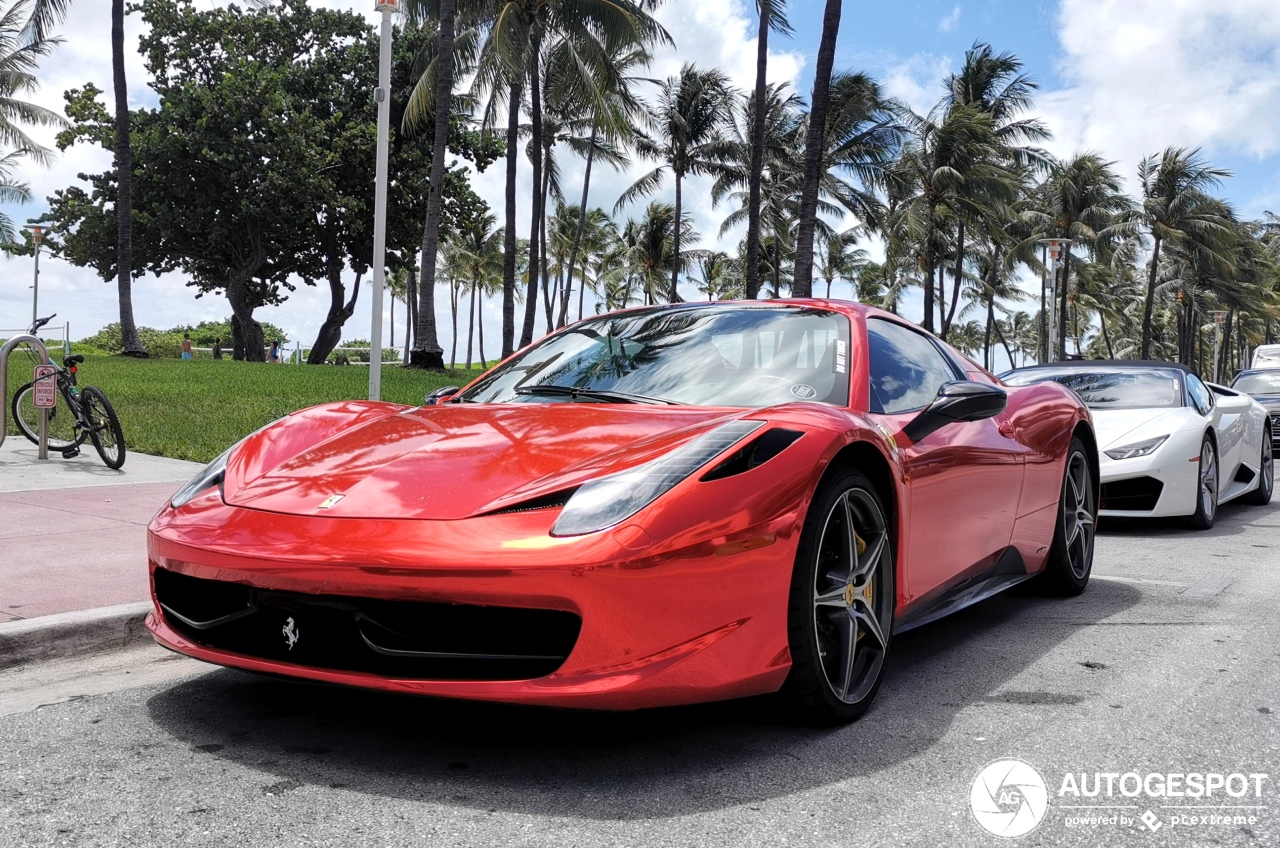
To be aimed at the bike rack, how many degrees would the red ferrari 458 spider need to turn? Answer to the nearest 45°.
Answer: approximately 90° to its right

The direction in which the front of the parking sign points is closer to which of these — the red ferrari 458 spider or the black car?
the red ferrari 458 spider

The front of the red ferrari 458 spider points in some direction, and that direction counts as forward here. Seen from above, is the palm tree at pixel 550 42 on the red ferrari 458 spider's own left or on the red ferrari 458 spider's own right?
on the red ferrari 458 spider's own right

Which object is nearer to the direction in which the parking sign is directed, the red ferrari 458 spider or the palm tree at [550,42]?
the red ferrari 458 spider

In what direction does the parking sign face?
toward the camera

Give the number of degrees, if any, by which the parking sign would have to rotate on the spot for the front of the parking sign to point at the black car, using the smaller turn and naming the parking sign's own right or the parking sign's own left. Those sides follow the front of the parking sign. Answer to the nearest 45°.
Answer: approximately 90° to the parking sign's own left

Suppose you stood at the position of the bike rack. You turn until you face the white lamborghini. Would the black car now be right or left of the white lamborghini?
left

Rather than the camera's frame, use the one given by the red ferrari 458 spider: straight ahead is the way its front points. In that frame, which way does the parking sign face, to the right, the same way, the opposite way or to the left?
to the left

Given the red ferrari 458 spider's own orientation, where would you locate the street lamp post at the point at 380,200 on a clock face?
The street lamp post is roughly at 4 o'clock from the red ferrari 458 spider.

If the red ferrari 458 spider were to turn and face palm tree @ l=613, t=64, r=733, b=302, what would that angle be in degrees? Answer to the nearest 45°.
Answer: approximately 135° to its right

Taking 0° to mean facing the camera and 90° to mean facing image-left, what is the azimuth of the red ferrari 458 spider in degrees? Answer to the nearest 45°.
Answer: approximately 45°

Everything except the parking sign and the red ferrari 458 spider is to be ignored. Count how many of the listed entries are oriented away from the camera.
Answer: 0
